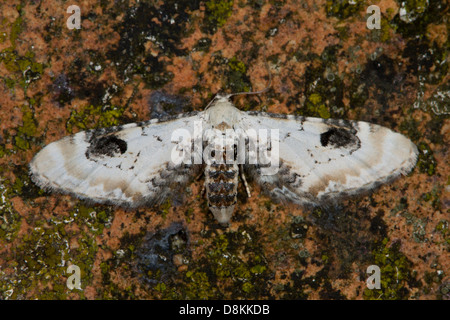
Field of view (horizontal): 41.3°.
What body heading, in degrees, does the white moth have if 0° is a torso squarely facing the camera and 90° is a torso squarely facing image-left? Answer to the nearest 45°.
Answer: approximately 180°
